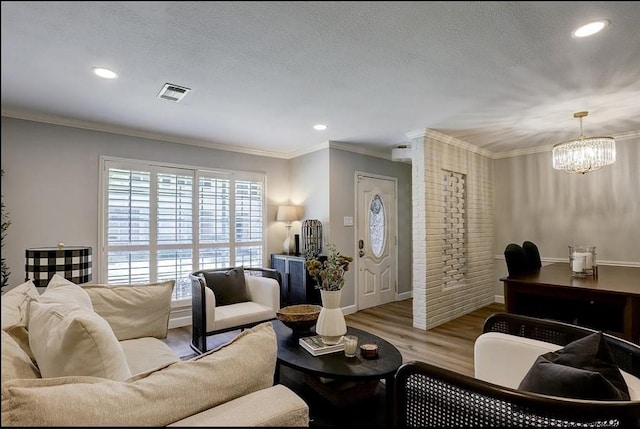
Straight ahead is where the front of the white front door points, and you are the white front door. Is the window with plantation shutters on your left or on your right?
on your right

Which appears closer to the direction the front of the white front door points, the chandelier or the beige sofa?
the chandelier

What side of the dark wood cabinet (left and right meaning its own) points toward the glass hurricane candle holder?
left

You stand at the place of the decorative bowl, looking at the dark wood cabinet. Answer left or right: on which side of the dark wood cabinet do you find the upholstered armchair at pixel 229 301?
left

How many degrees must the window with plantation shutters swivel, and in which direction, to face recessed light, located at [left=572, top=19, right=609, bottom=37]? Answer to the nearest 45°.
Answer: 0° — it already faces it

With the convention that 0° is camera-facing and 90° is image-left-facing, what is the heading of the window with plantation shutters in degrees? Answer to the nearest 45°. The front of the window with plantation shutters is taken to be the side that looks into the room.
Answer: approximately 315°

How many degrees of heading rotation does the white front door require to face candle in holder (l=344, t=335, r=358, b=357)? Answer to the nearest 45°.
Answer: approximately 45° to its right

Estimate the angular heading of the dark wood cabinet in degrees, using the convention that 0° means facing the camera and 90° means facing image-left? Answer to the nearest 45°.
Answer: approximately 45°

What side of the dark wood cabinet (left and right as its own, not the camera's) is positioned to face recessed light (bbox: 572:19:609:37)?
left
